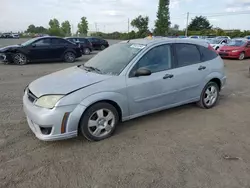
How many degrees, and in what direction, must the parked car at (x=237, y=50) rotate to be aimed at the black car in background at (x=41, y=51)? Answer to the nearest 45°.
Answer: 0° — it already faces it

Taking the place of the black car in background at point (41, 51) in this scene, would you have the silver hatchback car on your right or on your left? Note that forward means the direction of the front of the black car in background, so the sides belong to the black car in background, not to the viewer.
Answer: on your left

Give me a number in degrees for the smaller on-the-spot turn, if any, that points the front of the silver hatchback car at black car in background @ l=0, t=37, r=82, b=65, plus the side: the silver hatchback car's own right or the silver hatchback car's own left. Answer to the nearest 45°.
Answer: approximately 90° to the silver hatchback car's own right

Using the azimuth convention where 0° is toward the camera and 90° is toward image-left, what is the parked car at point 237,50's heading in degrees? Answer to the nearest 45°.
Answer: approximately 45°

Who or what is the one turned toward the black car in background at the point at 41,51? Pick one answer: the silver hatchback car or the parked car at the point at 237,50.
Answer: the parked car

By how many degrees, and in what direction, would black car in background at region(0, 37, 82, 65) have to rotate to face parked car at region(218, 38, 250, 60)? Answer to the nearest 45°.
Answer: approximately 180°

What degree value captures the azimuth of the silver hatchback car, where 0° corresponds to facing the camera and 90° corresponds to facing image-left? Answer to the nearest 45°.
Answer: approximately 45°

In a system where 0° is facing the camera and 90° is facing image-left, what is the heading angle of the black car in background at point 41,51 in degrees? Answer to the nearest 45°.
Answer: approximately 90°
